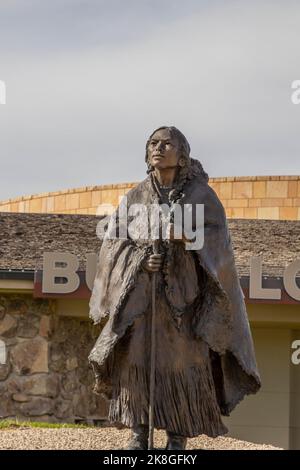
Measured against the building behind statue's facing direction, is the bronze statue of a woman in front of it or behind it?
in front

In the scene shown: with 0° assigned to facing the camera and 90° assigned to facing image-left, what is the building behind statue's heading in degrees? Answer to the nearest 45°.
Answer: approximately 0°
